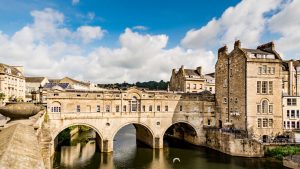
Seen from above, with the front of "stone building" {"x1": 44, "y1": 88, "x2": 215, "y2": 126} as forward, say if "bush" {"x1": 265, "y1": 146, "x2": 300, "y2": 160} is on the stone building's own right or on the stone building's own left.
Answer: on the stone building's own left

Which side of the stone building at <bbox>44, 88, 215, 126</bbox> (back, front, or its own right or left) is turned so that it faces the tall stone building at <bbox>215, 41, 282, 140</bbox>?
left

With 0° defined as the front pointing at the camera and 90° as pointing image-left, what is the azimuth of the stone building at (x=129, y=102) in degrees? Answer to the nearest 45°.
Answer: approximately 0°
